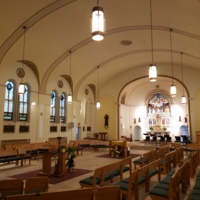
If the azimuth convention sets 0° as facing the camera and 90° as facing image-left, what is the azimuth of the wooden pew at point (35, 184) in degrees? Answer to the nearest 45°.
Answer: approximately 180°

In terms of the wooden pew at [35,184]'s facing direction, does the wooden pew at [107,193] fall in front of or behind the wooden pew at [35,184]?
behind

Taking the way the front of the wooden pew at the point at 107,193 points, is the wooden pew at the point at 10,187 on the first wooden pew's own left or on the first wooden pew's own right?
on the first wooden pew's own left

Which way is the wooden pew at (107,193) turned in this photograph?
away from the camera
